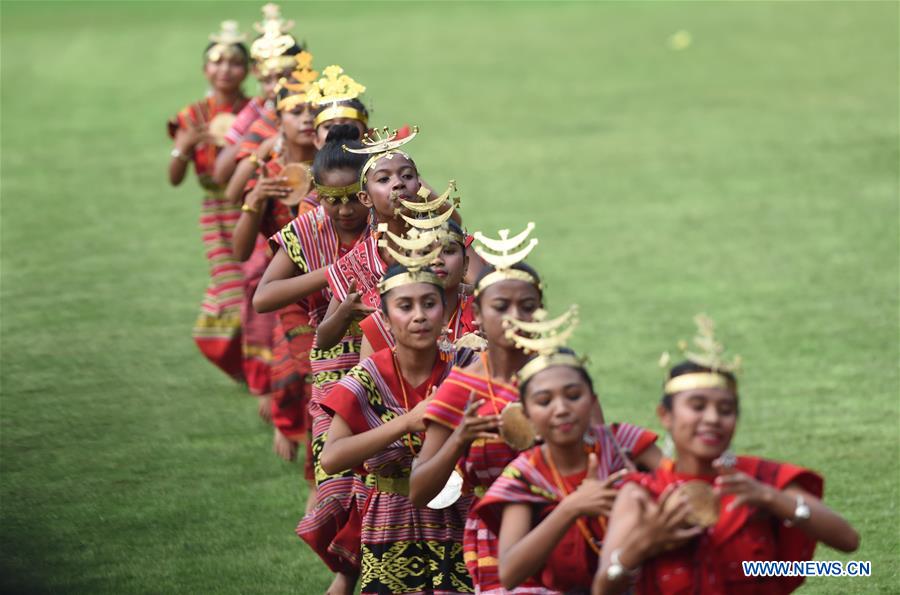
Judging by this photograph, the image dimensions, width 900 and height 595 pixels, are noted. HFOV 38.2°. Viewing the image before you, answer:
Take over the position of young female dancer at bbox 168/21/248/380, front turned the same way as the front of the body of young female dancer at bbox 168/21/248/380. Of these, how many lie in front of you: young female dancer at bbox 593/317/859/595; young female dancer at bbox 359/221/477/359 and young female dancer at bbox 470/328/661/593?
3

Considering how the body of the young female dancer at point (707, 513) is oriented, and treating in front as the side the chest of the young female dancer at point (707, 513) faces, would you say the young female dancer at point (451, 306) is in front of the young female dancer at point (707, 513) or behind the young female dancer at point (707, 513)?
behind

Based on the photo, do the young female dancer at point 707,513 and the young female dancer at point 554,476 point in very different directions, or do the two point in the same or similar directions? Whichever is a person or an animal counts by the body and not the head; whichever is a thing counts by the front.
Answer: same or similar directions

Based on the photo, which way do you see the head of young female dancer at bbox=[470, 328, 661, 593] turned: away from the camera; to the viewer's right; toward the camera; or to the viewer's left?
toward the camera

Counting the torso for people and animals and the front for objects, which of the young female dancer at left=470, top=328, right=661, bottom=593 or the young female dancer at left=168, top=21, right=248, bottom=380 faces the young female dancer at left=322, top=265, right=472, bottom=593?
the young female dancer at left=168, top=21, right=248, bottom=380

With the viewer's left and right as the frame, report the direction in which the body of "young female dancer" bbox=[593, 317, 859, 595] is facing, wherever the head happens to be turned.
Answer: facing the viewer

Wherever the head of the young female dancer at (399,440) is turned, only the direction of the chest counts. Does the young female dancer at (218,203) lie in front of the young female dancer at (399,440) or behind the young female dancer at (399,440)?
behind

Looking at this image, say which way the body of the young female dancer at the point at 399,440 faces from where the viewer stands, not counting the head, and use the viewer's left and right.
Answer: facing the viewer and to the right of the viewer

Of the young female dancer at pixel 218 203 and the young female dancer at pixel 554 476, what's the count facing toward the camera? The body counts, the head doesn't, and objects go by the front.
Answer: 2

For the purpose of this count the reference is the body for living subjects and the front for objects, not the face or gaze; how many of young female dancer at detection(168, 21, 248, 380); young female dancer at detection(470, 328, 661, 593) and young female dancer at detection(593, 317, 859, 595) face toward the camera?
3

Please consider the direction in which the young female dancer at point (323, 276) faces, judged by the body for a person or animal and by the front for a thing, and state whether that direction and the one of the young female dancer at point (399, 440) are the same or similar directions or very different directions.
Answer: same or similar directions

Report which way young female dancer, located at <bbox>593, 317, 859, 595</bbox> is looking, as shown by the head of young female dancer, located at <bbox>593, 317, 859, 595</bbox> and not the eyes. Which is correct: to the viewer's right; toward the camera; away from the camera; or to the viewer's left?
toward the camera

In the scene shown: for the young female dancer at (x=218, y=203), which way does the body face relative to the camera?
toward the camera
